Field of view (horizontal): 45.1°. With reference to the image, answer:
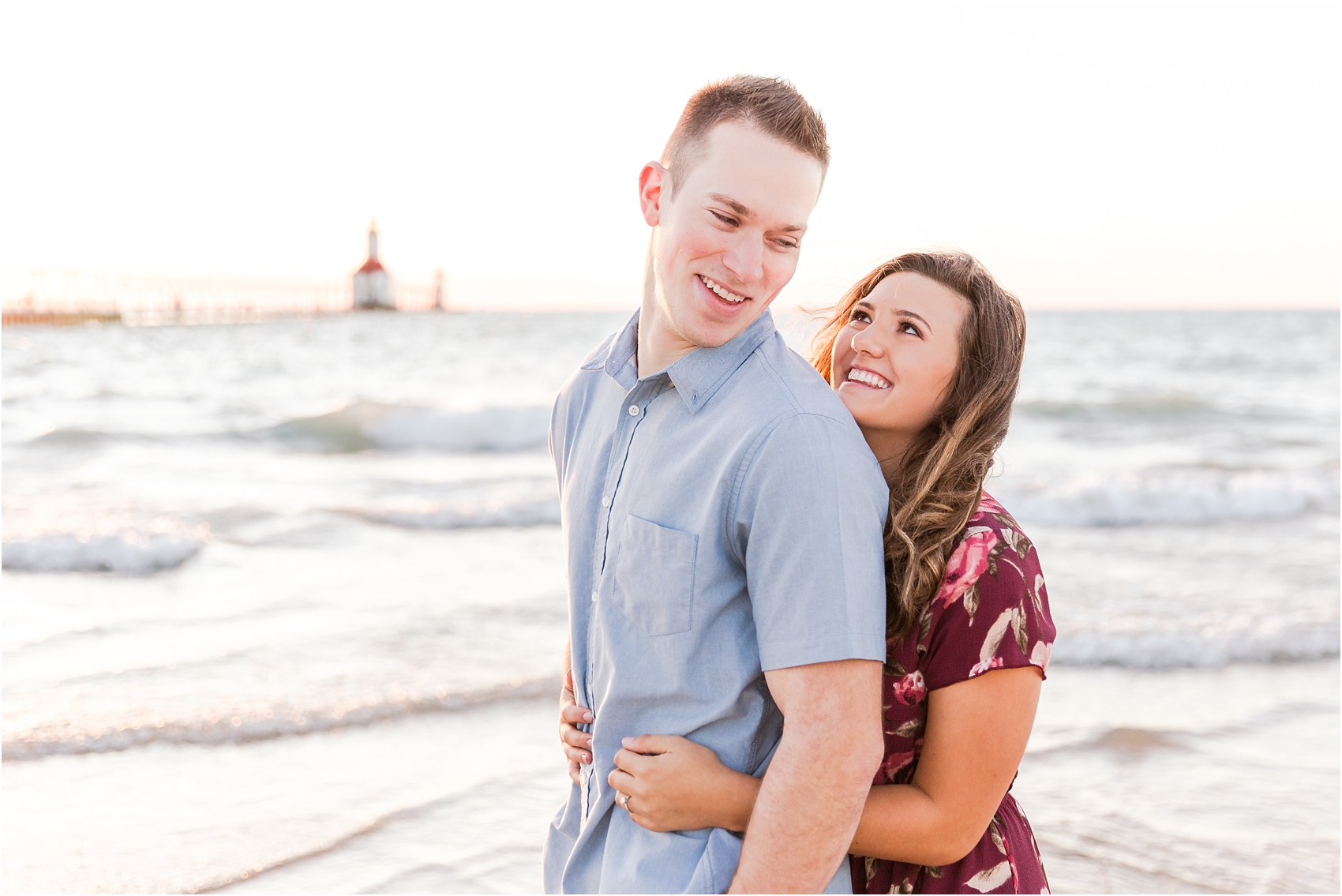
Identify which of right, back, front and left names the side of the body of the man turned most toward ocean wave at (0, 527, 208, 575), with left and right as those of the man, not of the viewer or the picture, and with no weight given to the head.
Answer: right

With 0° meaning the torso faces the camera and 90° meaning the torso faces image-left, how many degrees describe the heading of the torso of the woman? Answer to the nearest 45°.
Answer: approximately 45°

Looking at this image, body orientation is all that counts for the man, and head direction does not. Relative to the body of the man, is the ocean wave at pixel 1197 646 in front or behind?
behind

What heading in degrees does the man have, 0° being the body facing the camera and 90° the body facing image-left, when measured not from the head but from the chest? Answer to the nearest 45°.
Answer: approximately 45°

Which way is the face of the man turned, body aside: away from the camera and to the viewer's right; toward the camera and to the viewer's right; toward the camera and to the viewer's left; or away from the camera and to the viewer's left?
toward the camera and to the viewer's right

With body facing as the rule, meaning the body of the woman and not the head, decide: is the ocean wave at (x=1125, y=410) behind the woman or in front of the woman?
behind
